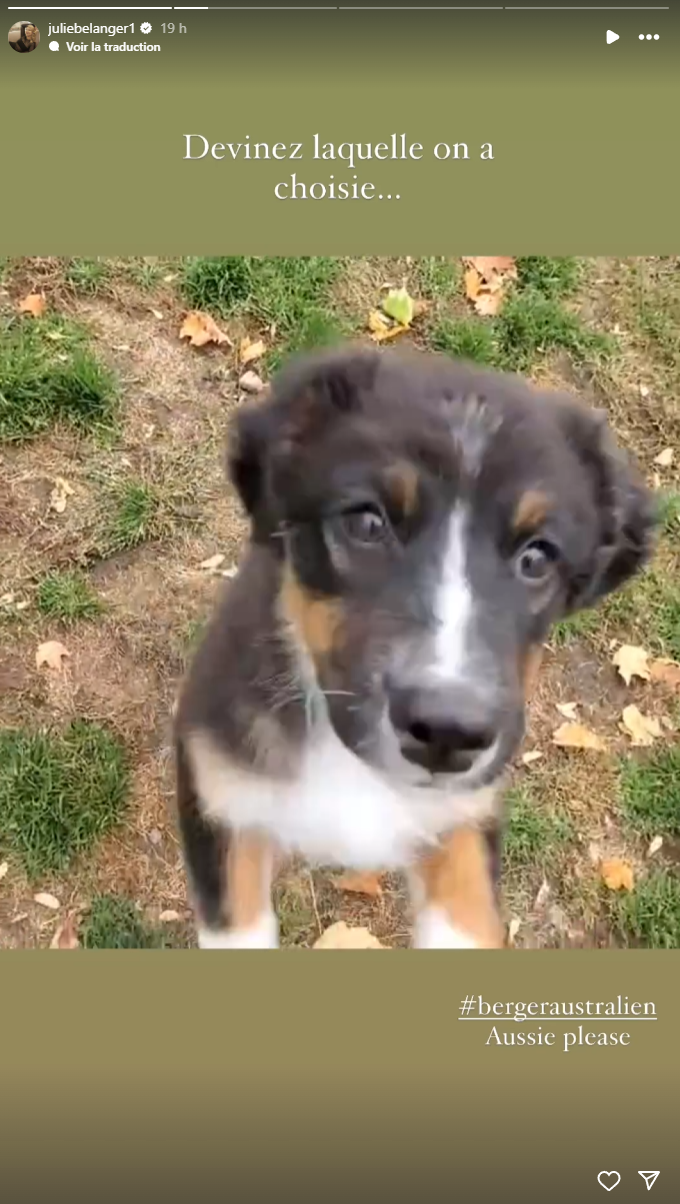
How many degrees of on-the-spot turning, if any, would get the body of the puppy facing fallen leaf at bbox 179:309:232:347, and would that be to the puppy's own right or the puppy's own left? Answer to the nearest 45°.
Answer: approximately 180°

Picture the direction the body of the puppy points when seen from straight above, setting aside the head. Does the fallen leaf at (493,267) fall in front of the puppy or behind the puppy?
behind

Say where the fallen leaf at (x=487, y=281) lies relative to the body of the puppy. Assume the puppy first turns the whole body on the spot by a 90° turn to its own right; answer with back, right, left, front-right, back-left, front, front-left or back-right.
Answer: right

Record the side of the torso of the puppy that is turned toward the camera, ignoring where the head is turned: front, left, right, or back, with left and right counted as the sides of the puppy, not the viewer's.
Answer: front

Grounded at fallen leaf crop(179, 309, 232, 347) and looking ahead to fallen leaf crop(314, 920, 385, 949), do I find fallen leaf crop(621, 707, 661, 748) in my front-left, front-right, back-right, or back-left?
front-left
